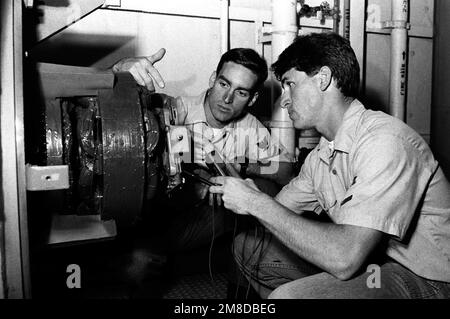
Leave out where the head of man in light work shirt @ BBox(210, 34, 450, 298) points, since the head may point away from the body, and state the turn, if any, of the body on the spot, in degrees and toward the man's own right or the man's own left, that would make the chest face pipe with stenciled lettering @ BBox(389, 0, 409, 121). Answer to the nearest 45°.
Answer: approximately 90° to the man's own right

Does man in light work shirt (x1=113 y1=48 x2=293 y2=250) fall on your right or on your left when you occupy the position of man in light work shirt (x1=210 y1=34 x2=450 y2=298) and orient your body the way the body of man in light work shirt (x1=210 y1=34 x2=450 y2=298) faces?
on your right

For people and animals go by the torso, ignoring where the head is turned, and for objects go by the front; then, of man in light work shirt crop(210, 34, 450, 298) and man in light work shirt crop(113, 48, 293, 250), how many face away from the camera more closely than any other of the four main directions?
0

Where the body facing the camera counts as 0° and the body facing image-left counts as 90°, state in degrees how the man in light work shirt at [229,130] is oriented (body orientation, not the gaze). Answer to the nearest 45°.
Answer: approximately 45°

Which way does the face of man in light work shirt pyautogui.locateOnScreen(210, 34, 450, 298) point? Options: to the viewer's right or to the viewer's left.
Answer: to the viewer's left

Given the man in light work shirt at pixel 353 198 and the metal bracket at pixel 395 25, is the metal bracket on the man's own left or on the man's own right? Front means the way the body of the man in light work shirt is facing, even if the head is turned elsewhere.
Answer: on the man's own right

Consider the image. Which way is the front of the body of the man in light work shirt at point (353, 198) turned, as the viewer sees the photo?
to the viewer's left

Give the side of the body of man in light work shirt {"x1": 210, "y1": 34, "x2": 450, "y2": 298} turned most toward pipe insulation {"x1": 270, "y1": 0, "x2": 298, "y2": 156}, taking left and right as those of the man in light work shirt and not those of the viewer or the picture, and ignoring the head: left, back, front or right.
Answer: right
